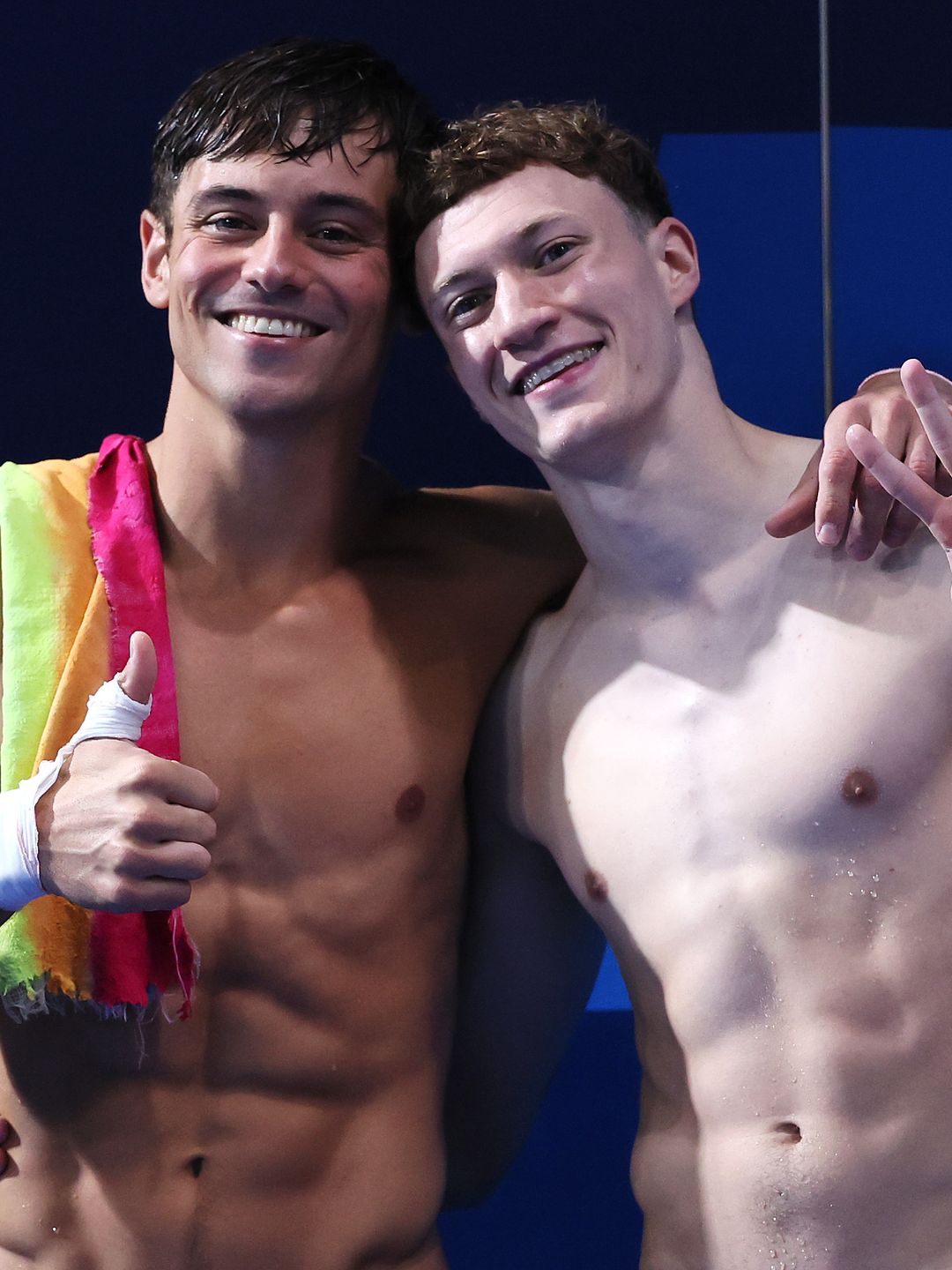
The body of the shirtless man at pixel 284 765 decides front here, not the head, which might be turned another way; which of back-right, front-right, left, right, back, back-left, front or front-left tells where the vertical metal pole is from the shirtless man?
back-left

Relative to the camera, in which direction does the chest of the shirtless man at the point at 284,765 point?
toward the camera

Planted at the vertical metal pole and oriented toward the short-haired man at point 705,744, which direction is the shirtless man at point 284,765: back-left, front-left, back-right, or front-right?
front-right

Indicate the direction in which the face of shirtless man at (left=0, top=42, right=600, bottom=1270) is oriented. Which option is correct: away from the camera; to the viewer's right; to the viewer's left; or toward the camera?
toward the camera

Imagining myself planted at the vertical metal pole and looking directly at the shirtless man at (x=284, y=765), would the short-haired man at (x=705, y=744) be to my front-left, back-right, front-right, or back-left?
front-left
